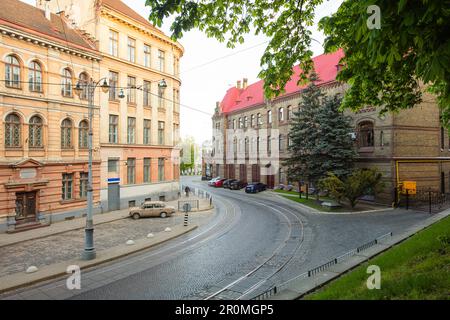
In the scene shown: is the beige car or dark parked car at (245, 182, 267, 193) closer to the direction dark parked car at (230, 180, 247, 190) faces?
the beige car

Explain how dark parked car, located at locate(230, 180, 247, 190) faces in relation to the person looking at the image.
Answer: facing the viewer and to the left of the viewer

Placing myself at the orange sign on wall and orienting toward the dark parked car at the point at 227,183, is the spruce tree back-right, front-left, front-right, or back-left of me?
front-left

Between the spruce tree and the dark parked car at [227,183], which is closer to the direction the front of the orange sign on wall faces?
the spruce tree

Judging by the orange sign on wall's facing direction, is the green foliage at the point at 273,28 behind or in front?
in front

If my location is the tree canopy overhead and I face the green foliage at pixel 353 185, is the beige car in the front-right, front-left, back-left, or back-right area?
front-left

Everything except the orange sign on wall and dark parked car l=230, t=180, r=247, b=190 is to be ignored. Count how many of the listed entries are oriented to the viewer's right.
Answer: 0
